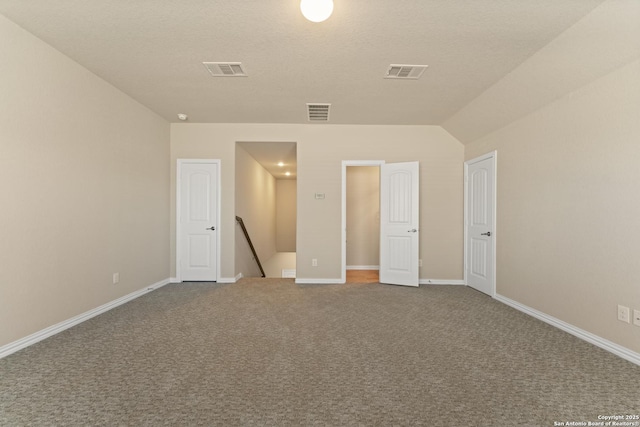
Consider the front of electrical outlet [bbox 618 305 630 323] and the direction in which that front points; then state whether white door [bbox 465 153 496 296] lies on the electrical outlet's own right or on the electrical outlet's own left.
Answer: on the electrical outlet's own right

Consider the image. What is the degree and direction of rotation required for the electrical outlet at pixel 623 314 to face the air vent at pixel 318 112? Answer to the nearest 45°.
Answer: approximately 45° to its right

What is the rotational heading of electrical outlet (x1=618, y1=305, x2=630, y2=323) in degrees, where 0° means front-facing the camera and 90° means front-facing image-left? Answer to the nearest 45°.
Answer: approximately 45°

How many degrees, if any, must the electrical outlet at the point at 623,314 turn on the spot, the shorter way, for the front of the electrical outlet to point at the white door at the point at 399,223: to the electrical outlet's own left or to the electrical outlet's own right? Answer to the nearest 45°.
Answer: approximately 45° to the electrical outlet's own right

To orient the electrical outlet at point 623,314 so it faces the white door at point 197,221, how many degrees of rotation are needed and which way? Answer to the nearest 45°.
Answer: approximately 45° to its right
